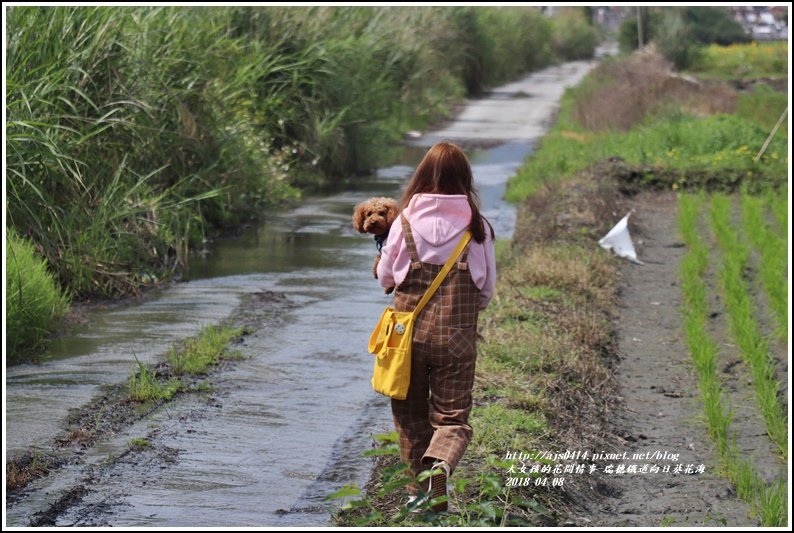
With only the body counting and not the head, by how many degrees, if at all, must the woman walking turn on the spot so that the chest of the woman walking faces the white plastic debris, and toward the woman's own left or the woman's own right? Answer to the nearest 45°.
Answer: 0° — they already face it

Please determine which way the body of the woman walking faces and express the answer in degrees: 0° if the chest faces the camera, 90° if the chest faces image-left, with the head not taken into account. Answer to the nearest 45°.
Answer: approximately 180°

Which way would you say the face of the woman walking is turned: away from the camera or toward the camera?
away from the camera

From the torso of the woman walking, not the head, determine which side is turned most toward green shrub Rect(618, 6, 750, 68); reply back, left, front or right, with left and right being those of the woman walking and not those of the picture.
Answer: front
